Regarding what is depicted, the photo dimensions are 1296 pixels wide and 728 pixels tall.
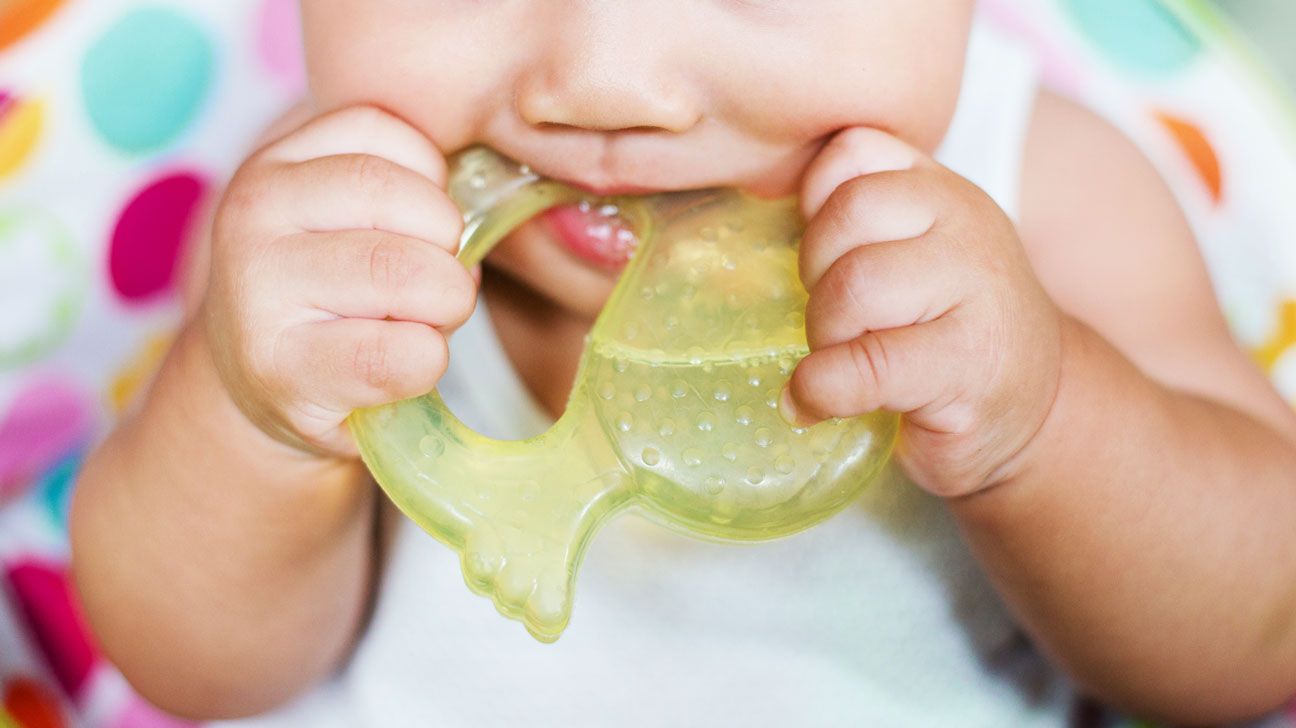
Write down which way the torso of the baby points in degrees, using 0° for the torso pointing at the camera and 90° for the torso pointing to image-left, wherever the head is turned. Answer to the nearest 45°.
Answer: approximately 0°
